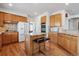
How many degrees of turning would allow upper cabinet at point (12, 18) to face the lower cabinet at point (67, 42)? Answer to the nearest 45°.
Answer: approximately 45° to its left

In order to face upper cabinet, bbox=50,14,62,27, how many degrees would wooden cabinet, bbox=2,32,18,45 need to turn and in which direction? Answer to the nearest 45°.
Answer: approximately 45° to its left
